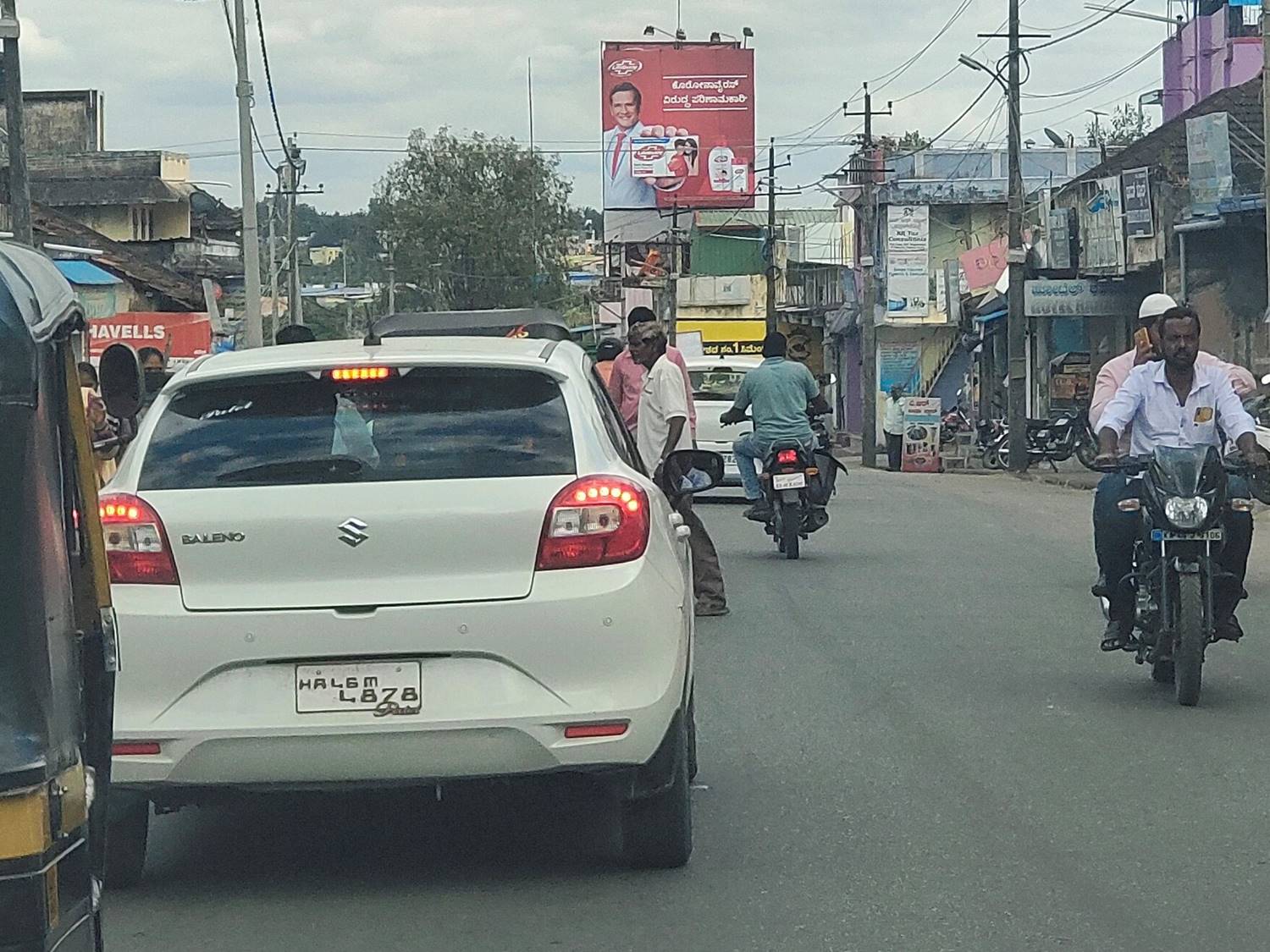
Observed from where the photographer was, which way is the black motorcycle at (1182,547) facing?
facing the viewer

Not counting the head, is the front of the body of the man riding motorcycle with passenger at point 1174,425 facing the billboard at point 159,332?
no

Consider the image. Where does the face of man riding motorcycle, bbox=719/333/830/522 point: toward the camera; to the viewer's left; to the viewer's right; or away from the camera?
away from the camera

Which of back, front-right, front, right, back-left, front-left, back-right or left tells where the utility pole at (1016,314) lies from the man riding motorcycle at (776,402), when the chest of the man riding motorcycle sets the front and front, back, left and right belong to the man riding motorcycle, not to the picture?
front

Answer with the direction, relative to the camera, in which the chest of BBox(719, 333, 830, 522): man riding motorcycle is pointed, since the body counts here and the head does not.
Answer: away from the camera

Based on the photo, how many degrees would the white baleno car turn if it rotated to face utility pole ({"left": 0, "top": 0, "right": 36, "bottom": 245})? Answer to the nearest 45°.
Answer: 0° — it already faces it

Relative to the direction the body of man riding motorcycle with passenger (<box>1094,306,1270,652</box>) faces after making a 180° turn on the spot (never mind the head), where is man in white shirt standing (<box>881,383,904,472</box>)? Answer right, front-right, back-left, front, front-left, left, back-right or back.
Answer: front

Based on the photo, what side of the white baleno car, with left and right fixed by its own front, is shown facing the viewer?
back

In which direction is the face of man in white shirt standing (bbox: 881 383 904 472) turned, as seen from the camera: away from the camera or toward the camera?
toward the camera

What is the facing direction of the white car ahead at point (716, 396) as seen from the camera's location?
facing away from the viewer

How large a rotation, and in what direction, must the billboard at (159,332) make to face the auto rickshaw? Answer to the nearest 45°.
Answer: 0° — it already faces it

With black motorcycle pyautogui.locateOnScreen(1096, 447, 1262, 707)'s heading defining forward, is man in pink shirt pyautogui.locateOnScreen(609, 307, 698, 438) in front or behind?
behind

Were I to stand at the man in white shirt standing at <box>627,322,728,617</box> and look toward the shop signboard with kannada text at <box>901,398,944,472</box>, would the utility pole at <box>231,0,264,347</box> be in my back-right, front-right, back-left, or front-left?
front-left

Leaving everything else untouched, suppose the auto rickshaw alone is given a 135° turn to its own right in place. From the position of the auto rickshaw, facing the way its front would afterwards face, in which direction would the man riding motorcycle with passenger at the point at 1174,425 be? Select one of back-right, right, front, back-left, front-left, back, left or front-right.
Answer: left

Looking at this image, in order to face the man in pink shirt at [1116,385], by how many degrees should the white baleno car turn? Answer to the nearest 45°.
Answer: approximately 45° to its right

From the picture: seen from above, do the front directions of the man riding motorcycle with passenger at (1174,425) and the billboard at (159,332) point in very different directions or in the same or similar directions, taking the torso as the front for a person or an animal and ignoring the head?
same or similar directions

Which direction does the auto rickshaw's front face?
away from the camera

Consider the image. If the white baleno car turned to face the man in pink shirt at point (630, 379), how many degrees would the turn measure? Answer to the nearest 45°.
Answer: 0° — it already faces them

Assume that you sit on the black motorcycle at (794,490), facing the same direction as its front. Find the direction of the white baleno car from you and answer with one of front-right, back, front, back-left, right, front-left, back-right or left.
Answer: back

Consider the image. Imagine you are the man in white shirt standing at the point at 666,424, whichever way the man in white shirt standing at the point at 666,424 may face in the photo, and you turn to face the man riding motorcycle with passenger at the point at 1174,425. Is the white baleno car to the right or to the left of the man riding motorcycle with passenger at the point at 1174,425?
right

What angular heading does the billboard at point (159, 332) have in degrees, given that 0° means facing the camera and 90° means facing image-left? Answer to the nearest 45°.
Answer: approximately 0°
